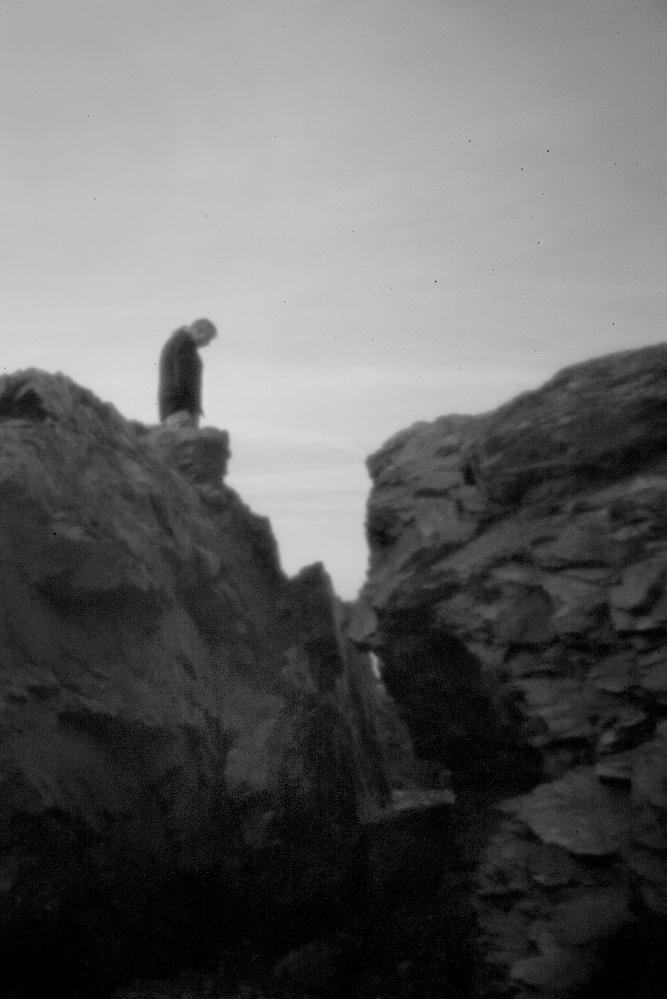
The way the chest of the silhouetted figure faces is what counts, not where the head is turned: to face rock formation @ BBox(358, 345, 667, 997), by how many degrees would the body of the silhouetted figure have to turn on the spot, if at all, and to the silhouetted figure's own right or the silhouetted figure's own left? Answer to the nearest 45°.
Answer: approximately 45° to the silhouetted figure's own right

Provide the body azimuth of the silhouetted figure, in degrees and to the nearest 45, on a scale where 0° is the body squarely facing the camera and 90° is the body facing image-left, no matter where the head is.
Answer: approximately 270°
